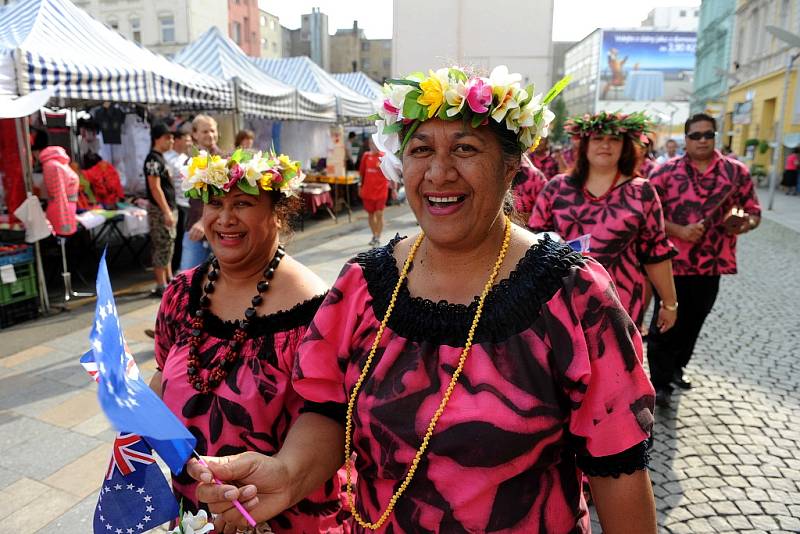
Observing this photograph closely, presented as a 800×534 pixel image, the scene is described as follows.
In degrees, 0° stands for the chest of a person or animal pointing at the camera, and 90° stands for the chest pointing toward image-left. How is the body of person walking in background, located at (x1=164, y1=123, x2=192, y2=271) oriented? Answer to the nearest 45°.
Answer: approximately 315°

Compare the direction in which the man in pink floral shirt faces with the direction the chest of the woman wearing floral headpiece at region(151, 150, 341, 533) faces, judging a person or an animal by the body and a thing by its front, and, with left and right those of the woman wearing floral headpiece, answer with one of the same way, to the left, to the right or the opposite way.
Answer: the same way

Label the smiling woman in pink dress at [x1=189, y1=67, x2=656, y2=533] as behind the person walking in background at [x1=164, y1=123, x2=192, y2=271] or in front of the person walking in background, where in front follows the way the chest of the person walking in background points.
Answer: in front

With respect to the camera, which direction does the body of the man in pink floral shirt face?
toward the camera

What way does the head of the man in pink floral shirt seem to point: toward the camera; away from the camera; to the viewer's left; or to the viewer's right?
toward the camera

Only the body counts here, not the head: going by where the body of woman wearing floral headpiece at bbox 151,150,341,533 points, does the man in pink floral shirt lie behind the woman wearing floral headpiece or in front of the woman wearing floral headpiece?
behind

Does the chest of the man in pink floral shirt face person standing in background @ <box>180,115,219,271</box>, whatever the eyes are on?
no

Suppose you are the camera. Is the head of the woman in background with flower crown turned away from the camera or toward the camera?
toward the camera

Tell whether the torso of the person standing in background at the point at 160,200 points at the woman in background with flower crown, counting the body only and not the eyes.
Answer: no

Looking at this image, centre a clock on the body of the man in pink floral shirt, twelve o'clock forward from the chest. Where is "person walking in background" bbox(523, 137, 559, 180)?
The person walking in background is roughly at 5 o'clock from the man in pink floral shirt.
